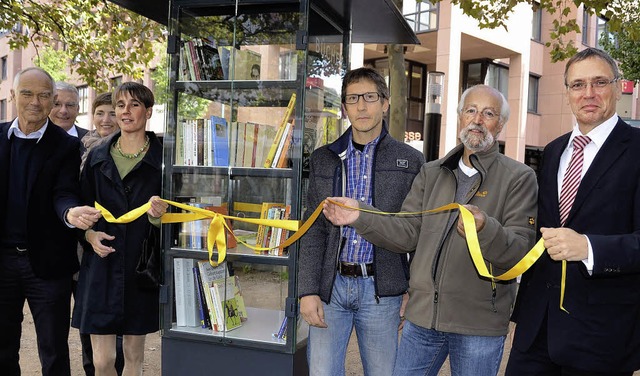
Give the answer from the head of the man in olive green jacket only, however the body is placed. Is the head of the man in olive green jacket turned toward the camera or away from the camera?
toward the camera

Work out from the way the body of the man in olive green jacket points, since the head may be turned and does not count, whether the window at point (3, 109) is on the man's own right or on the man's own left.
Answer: on the man's own right

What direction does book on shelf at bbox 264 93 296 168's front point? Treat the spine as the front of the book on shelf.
toward the camera

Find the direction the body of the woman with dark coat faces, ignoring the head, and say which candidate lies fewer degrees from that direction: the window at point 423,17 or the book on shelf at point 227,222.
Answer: the book on shelf

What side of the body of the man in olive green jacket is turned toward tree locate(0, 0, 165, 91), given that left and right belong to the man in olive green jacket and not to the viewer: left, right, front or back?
right

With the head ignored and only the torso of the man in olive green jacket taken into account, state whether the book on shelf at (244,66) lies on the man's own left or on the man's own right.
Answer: on the man's own right

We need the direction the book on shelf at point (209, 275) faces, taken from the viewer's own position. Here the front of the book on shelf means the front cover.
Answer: facing the viewer

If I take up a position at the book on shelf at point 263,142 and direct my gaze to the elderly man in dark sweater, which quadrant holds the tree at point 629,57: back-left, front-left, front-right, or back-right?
back-right

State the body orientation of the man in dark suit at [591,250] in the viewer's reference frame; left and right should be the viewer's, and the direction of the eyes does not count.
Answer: facing the viewer and to the left of the viewer

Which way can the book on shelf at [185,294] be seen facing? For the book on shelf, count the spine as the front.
toward the camera

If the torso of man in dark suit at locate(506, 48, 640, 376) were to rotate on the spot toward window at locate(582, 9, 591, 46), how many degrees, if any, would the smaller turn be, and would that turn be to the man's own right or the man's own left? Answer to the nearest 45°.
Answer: approximately 135° to the man's own right

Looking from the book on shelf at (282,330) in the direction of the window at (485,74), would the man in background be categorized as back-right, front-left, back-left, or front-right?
front-left
